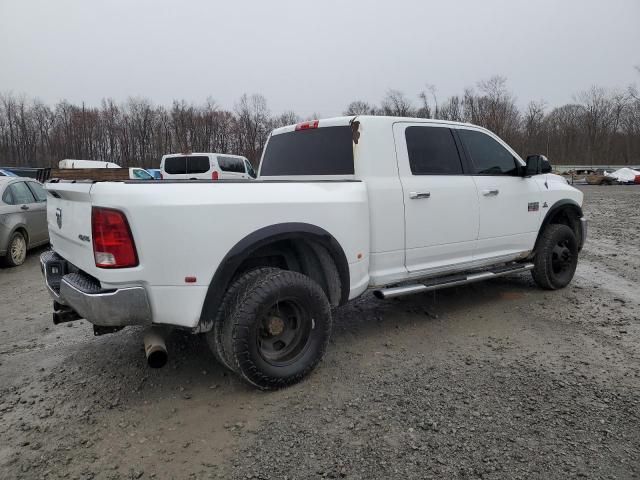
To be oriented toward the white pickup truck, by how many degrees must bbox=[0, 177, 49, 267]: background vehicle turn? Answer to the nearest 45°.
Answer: approximately 135° to its right

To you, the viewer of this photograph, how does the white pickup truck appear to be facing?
facing away from the viewer and to the right of the viewer

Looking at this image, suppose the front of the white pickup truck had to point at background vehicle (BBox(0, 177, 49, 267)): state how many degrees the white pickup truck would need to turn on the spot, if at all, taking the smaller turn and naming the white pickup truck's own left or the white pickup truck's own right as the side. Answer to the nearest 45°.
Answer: approximately 90° to the white pickup truck's own left
